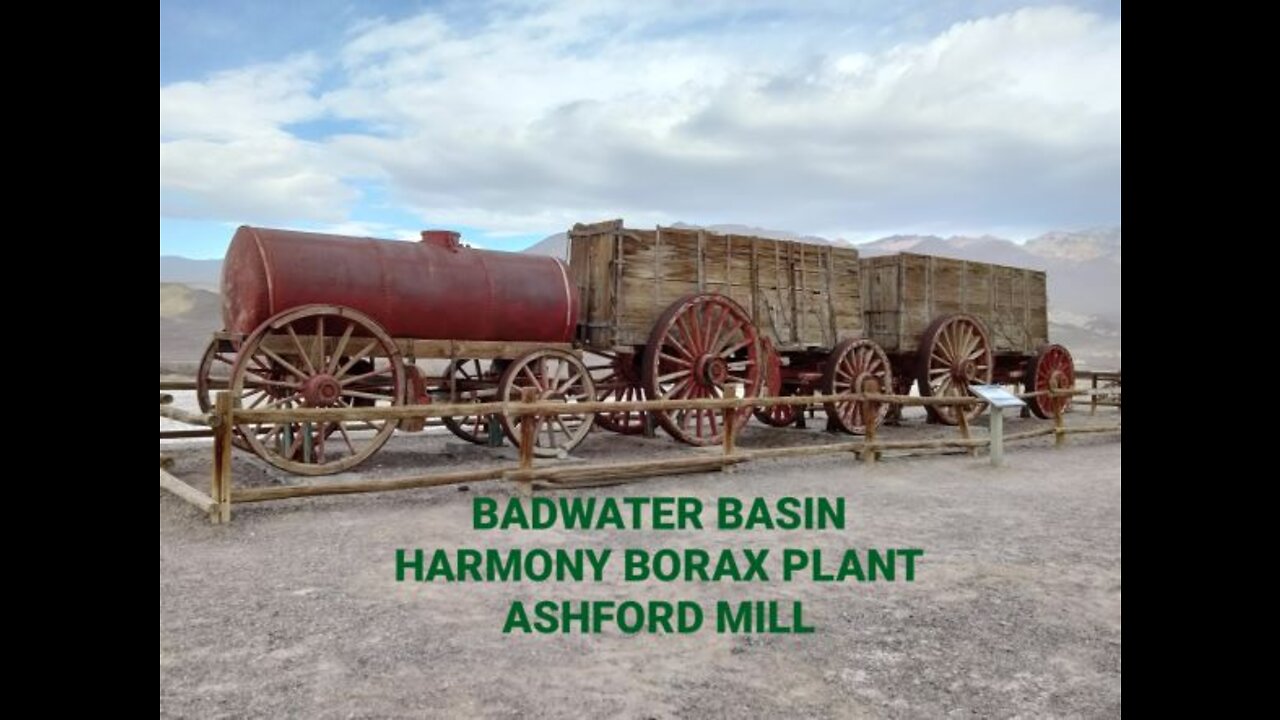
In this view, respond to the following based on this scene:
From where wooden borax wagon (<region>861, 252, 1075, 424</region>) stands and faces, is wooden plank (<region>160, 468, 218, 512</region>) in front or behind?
behind

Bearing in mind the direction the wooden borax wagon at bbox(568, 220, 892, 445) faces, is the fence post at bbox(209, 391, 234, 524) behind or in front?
behind

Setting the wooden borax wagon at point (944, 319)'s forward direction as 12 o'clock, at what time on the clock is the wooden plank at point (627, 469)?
The wooden plank is roughly at 5 o'clock from the wooden borax wagon.

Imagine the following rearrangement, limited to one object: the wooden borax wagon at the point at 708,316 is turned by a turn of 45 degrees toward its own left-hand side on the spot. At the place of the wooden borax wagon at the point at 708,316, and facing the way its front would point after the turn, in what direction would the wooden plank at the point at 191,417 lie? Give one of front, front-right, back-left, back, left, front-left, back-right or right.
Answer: back-left

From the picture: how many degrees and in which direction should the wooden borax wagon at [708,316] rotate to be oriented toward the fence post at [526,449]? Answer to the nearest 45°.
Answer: approximately 135° to its right

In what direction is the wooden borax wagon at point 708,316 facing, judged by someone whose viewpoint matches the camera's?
facing away from the viewer and to the right of the viewer

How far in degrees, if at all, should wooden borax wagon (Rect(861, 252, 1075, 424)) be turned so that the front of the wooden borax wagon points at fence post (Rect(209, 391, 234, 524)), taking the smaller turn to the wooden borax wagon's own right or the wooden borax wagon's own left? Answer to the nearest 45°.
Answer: approximately 180°

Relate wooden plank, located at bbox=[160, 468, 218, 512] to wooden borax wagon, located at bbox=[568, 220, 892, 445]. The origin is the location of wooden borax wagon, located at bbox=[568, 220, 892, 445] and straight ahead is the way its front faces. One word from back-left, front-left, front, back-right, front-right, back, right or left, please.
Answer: back

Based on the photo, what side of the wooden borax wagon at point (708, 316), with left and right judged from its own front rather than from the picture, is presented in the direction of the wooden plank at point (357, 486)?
back

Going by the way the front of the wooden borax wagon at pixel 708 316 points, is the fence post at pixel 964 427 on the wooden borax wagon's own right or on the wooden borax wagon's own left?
on the wooden borax wagon's own right

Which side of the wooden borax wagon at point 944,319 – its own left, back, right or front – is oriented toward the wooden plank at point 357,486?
back

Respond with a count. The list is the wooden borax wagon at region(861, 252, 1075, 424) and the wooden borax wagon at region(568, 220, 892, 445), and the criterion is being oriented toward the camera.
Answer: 0

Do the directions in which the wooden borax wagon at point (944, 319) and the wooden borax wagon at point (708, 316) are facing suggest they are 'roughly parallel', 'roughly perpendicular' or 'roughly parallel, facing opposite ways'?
roughly parallel

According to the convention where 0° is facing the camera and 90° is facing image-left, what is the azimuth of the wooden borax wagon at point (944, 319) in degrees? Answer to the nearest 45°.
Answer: approximately 225°
